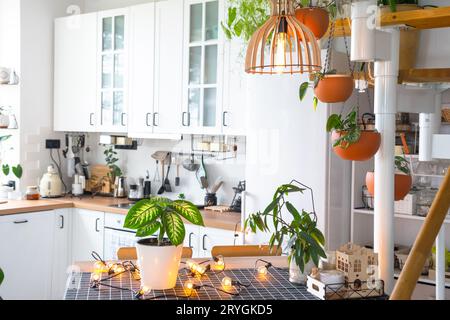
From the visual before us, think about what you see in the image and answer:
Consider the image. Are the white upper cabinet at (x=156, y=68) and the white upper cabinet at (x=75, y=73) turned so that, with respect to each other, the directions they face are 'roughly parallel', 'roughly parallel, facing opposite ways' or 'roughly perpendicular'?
roughly parallel

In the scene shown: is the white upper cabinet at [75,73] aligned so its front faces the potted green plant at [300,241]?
no

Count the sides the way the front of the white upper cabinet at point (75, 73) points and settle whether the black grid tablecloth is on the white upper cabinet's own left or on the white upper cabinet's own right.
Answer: on the white upper cabinet's own left

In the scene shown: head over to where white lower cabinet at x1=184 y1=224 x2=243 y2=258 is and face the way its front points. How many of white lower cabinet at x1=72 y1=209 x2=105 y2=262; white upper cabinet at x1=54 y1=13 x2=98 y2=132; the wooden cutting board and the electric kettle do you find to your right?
4

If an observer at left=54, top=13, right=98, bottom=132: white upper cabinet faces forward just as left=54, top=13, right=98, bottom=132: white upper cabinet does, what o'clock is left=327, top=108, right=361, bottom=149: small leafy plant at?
The small leafy plant is roughly at 10 o'clock from the white upper cabinet.

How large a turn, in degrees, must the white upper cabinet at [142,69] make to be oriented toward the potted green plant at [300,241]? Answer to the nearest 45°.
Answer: approximately 45° to its left

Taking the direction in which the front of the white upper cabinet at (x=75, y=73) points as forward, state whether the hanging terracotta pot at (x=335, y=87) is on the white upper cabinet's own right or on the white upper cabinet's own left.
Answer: on the white upper cabinet's own left

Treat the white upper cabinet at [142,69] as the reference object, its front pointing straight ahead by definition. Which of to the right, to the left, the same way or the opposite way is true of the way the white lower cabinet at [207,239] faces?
the same way

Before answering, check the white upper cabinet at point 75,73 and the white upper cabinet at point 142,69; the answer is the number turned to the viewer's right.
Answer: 0

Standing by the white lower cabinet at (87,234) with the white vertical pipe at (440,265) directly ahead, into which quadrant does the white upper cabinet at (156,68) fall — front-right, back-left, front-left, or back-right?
front-left

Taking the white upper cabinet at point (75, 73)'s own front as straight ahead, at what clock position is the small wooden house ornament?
The small wooden house ornament is roughly at 10 o'clock from the white upper cabinet.

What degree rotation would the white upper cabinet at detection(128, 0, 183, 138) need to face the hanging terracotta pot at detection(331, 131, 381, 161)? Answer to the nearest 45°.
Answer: approximately 45° to its left

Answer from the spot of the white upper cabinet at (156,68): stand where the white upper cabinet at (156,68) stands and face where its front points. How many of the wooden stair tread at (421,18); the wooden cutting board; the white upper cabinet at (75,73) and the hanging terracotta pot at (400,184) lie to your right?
2

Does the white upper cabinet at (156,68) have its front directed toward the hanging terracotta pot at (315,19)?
no

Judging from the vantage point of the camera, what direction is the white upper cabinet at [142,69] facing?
facing the viewer and to the left of the viewer

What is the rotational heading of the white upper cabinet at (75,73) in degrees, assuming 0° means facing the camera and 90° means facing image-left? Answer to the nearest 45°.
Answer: approximately 45°
